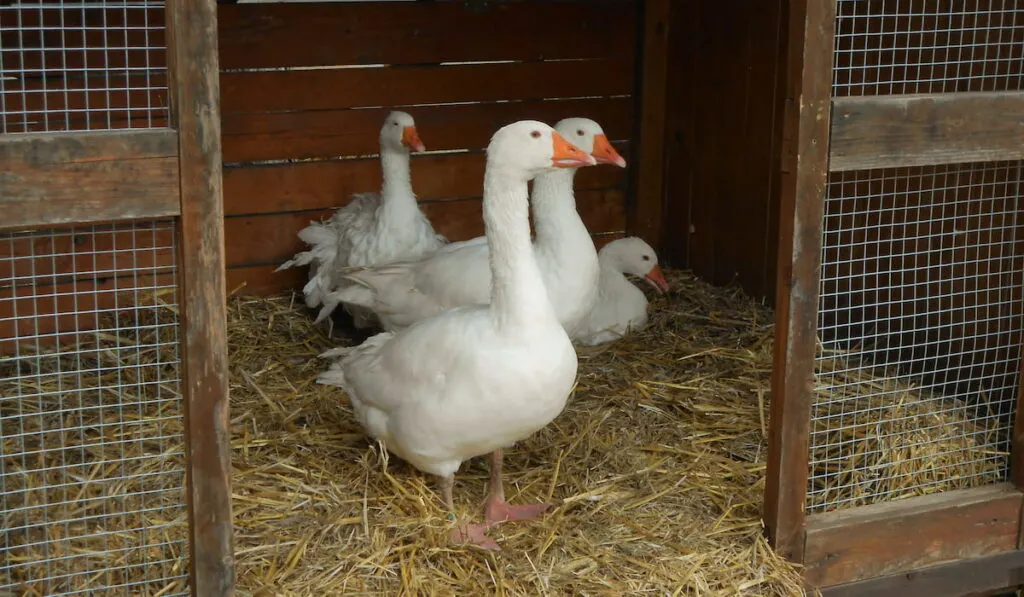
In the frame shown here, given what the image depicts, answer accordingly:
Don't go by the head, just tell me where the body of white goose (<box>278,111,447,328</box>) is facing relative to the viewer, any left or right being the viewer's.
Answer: facing the viewer and to the right of the viewer

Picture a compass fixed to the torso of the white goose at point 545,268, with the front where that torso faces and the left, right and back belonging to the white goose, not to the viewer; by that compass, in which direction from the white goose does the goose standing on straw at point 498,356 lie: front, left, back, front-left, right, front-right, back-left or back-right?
right

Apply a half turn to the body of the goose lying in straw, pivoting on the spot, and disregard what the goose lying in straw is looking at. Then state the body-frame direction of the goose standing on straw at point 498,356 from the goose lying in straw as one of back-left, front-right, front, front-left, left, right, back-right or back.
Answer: left

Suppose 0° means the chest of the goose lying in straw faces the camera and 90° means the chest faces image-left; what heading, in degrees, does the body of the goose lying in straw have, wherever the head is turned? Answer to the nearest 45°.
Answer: approximately 270°

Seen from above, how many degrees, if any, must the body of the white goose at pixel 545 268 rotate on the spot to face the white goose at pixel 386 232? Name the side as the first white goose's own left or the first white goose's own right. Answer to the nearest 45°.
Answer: approximately 135° to the first white goose's own left

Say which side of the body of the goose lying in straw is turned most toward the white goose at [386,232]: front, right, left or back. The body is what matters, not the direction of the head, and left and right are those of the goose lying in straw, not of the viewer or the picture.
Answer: back

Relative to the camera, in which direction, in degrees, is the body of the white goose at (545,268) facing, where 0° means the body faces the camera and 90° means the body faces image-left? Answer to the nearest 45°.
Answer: approximately 270°

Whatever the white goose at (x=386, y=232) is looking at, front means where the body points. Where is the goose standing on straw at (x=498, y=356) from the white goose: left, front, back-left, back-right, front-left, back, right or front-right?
front-right

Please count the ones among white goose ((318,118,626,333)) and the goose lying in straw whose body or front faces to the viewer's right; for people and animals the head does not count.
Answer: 2

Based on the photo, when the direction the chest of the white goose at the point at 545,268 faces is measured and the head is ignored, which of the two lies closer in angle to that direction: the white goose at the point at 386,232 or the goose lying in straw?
the goose lying in straw
